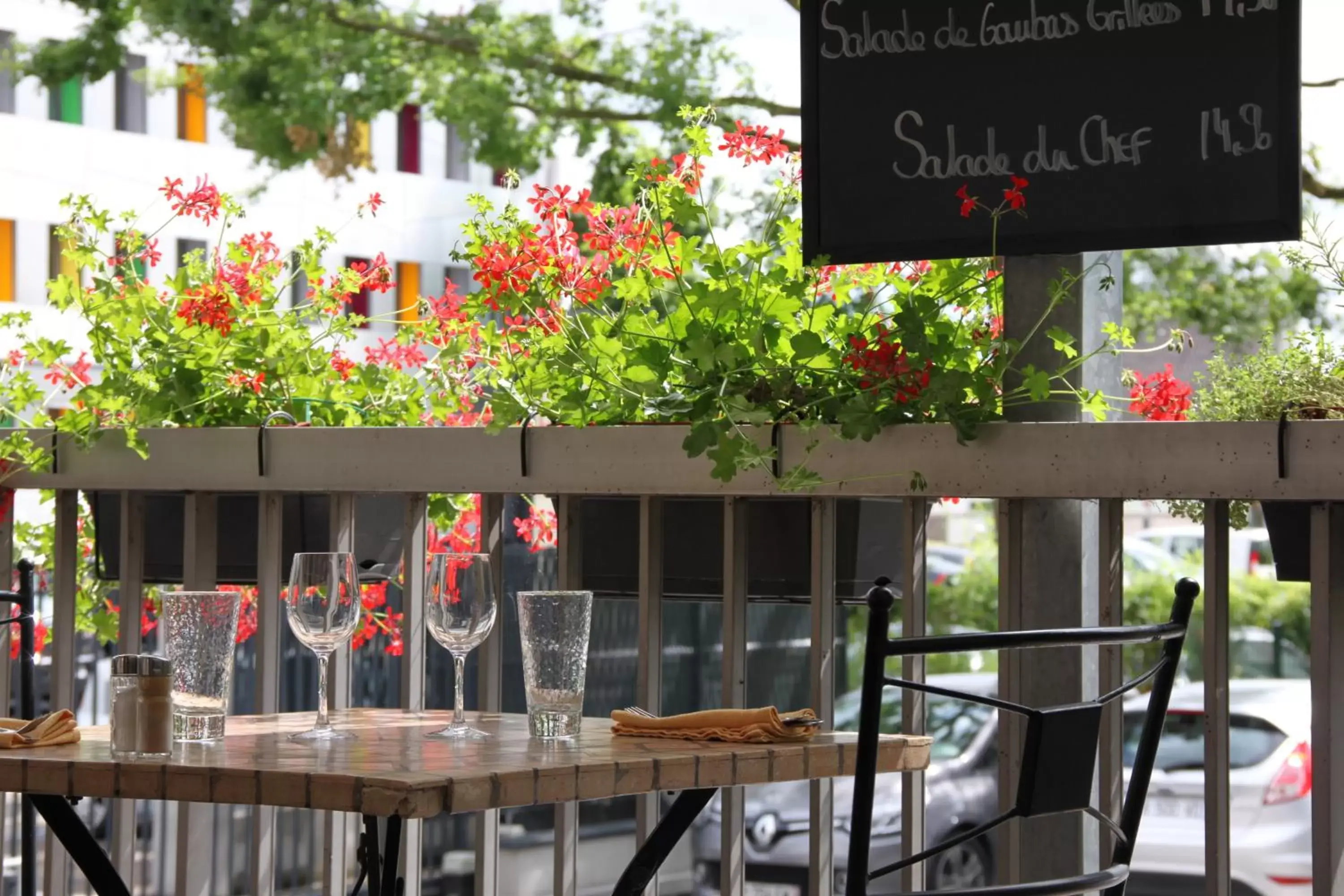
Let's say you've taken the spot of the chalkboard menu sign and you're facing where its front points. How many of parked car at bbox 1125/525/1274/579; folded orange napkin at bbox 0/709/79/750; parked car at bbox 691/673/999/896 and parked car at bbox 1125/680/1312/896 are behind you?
3

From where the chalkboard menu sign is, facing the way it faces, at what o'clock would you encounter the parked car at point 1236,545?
The parked car is roughly at 6 o'clock from the chalkboard menu sign.

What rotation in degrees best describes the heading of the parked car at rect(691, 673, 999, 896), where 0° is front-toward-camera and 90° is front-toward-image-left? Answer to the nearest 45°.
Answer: approximately 45°

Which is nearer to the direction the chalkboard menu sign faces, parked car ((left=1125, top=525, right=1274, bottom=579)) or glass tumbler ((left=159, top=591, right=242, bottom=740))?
the glass tumbler
